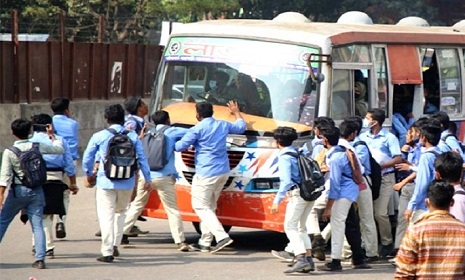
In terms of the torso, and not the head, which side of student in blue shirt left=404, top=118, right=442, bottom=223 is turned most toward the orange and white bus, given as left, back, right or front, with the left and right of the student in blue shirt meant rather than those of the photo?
front

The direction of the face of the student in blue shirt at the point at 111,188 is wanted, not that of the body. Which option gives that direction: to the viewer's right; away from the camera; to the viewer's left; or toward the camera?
away from the camera

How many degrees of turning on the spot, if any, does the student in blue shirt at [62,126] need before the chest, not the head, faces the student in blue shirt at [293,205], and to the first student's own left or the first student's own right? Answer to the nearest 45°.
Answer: approximately 90° to the first student's own right

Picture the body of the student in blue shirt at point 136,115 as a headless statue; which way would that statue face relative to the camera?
to the viewer's right

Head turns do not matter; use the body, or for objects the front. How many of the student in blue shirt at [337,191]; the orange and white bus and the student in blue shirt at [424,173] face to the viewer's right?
0

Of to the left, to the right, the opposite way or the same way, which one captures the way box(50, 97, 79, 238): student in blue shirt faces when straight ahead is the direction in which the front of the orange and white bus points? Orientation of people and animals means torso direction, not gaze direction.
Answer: the opposite way
